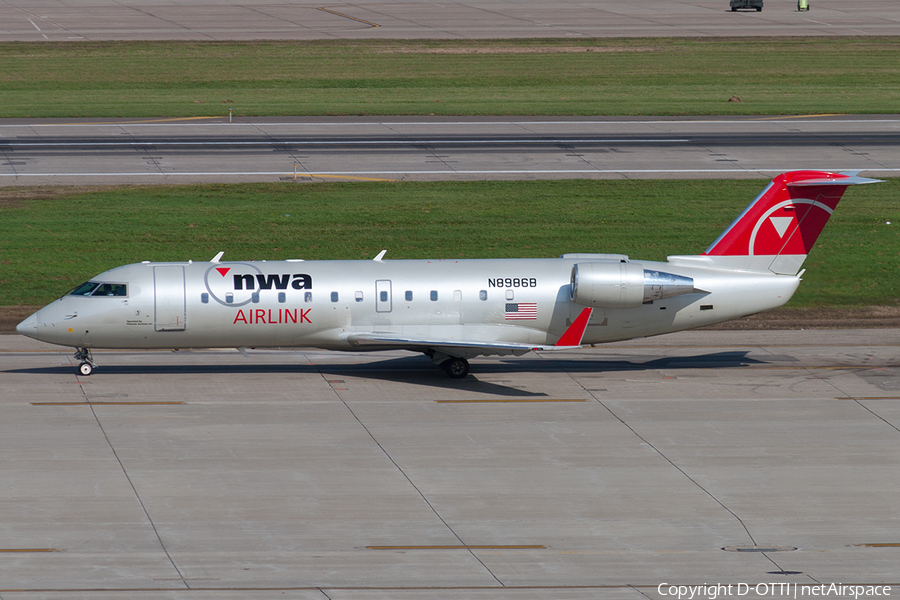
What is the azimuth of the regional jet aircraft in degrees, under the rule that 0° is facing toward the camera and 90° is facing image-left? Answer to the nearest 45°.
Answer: approximately 90°
